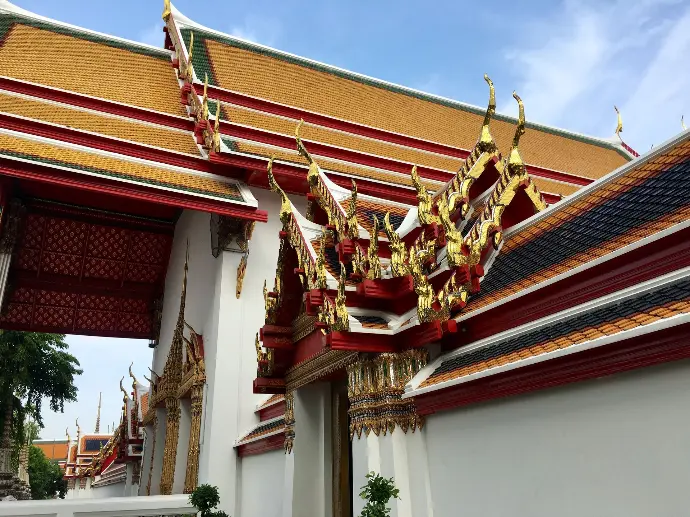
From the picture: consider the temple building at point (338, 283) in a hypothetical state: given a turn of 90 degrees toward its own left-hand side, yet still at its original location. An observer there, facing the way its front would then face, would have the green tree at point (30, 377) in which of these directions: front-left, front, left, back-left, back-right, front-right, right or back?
back

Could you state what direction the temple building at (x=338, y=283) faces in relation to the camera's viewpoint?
facing the viewer and to the left of the viewer

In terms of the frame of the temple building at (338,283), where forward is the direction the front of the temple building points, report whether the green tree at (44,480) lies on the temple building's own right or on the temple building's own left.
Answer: on the temple building's own right
